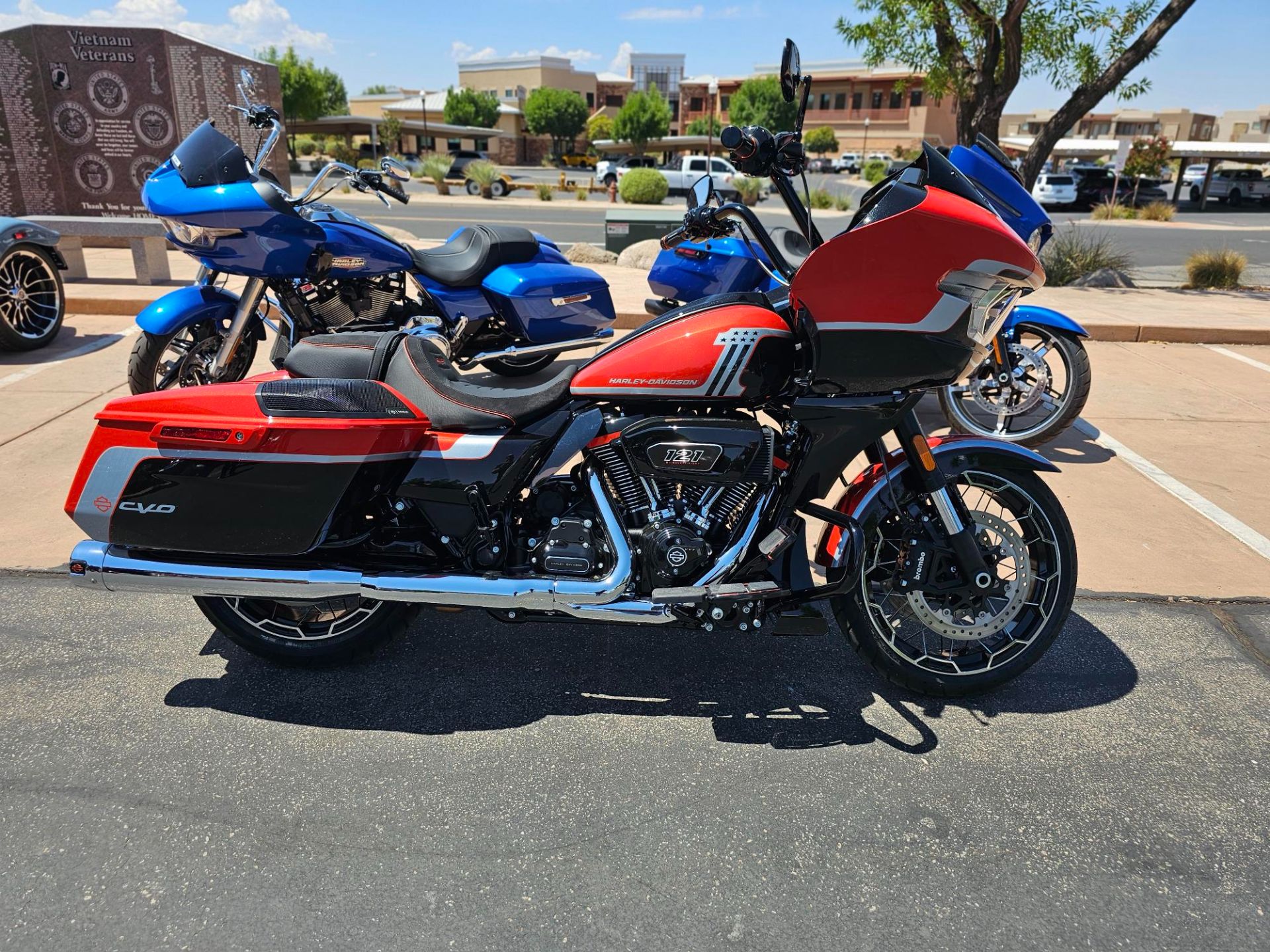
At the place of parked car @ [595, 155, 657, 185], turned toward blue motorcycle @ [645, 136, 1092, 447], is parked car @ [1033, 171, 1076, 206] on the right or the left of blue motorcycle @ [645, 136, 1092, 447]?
left

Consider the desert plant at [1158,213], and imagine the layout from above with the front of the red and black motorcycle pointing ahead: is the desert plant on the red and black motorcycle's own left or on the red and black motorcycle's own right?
on the red and black motorcycle's own left

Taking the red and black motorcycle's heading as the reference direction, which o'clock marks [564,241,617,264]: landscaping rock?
The landscaping rock is roughly at 9 o'clock from the red and black motorcycle.

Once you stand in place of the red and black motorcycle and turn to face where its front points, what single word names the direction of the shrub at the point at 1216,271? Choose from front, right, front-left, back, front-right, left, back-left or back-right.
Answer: front-left

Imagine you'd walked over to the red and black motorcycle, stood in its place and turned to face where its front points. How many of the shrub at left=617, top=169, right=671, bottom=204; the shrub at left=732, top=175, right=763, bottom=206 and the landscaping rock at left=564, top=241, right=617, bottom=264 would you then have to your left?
3

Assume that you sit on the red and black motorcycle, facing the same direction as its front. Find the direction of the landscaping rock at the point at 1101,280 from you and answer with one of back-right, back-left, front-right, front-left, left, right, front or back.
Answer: front-left

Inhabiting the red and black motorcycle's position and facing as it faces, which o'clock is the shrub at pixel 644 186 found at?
The shrub is roughly at 9 o'clock from the red and black motorcycle.

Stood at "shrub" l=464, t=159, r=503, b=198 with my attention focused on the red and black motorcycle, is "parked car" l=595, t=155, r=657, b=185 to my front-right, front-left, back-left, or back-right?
back-left

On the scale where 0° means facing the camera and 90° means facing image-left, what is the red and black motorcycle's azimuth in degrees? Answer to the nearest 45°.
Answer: approximately 270°

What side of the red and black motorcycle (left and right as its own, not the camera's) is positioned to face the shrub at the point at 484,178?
left

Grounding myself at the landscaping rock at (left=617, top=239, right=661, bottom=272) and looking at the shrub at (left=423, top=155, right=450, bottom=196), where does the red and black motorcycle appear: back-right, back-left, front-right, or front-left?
back-left

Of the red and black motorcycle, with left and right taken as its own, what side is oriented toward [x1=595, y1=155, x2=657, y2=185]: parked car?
left

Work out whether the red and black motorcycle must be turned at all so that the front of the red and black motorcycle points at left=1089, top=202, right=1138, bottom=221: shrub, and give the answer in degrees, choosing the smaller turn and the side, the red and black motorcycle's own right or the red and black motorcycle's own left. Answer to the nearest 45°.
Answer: approximately 45° to the red and black motorcycle's own left

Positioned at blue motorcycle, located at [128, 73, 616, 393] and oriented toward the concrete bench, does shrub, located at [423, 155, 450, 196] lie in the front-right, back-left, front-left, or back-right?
front-right

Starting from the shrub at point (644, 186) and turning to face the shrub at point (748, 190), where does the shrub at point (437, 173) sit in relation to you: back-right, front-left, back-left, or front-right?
back-left

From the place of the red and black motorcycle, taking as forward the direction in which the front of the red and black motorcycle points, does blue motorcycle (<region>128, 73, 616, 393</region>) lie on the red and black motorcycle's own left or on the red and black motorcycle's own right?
on the red and black motorcycle's own left

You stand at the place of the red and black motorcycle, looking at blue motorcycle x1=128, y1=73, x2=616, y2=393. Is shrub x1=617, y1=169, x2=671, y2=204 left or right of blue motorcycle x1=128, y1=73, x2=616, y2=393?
right

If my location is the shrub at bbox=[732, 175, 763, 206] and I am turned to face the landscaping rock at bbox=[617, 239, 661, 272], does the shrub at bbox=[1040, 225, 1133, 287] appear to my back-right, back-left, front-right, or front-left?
front-left

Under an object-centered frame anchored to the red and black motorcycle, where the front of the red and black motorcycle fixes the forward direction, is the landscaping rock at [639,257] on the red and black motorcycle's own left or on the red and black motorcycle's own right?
on the red and black motorcycle's own left

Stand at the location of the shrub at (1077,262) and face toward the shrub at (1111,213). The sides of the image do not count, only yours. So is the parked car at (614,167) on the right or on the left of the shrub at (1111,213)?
left
